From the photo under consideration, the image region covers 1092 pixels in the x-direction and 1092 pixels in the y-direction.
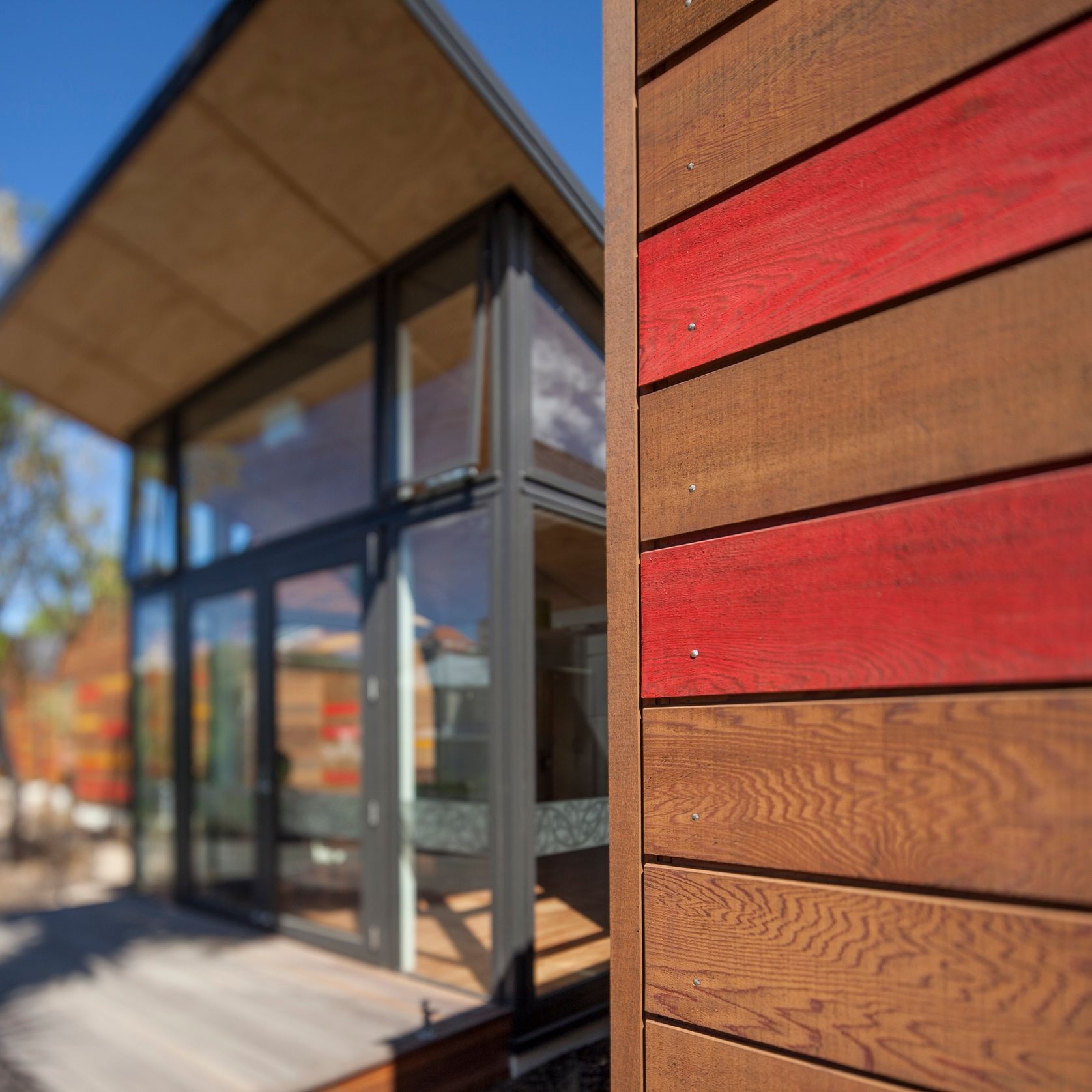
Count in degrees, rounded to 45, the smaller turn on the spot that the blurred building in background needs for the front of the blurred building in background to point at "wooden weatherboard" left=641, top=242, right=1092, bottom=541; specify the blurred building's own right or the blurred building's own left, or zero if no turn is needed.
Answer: approximately 45° to the blurred building's own left

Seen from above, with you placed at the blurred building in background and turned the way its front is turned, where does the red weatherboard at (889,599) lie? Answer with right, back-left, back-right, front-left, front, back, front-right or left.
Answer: front-left

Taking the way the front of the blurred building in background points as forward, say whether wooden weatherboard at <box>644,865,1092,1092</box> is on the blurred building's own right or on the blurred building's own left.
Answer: on the blurred building's own left

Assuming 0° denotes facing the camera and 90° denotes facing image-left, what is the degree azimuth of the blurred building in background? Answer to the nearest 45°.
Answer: approximately 45°

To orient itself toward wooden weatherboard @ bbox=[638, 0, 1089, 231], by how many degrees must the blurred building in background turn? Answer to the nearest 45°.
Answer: approximately 45° to its left

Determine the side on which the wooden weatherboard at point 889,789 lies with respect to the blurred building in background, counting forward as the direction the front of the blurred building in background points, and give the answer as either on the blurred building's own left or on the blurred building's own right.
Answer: on the blurred building's own left

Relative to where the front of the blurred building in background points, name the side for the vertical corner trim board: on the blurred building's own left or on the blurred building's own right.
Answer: on the blurred building's own left

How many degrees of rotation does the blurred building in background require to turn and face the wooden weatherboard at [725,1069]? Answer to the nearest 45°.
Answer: approximately 45° to its left
